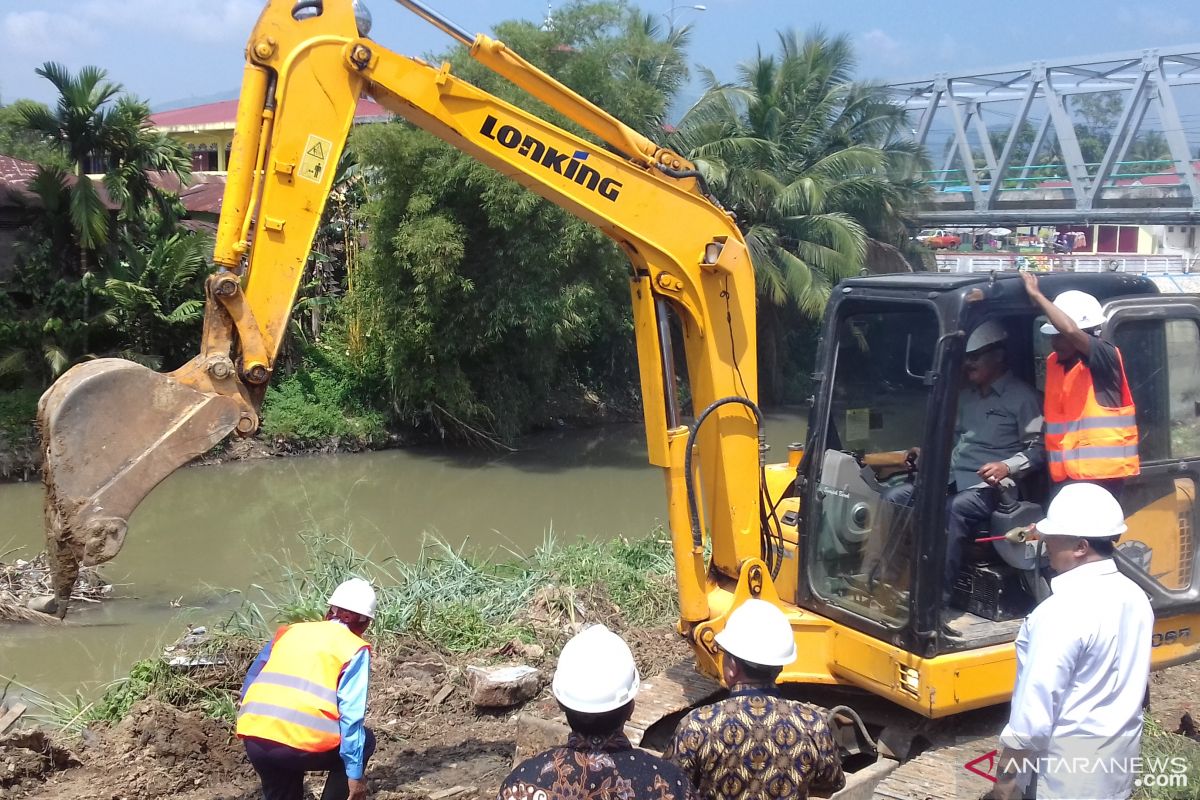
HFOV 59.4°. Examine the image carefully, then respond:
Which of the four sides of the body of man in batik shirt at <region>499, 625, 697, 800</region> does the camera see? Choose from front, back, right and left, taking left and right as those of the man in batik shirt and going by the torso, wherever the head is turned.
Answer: back

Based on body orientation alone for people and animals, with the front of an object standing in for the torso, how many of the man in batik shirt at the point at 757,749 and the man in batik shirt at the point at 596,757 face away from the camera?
2

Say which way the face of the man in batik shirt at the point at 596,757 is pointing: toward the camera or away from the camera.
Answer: away from the camera

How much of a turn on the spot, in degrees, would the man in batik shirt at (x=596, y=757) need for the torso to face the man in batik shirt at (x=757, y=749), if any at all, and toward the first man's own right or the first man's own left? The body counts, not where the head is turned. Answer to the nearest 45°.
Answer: approximately 45° to the first man's own right

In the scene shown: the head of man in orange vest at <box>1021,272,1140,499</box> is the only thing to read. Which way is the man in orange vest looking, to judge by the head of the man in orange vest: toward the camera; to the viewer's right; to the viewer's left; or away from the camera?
to the viewer's left

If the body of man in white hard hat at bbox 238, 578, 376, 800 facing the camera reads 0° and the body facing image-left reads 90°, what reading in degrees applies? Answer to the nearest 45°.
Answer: approximately 225°

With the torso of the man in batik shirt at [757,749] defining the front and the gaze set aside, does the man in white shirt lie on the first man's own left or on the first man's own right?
on the first man's own right

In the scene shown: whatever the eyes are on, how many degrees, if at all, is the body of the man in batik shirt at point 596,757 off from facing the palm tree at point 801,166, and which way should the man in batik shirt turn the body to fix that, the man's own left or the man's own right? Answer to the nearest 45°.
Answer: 0° — they already face it

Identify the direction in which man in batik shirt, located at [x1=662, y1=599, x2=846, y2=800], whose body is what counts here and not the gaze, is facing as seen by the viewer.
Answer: away from the camera

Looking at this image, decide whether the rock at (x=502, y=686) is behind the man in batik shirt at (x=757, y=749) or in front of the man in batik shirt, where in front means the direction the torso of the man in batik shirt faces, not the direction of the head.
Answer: in front
